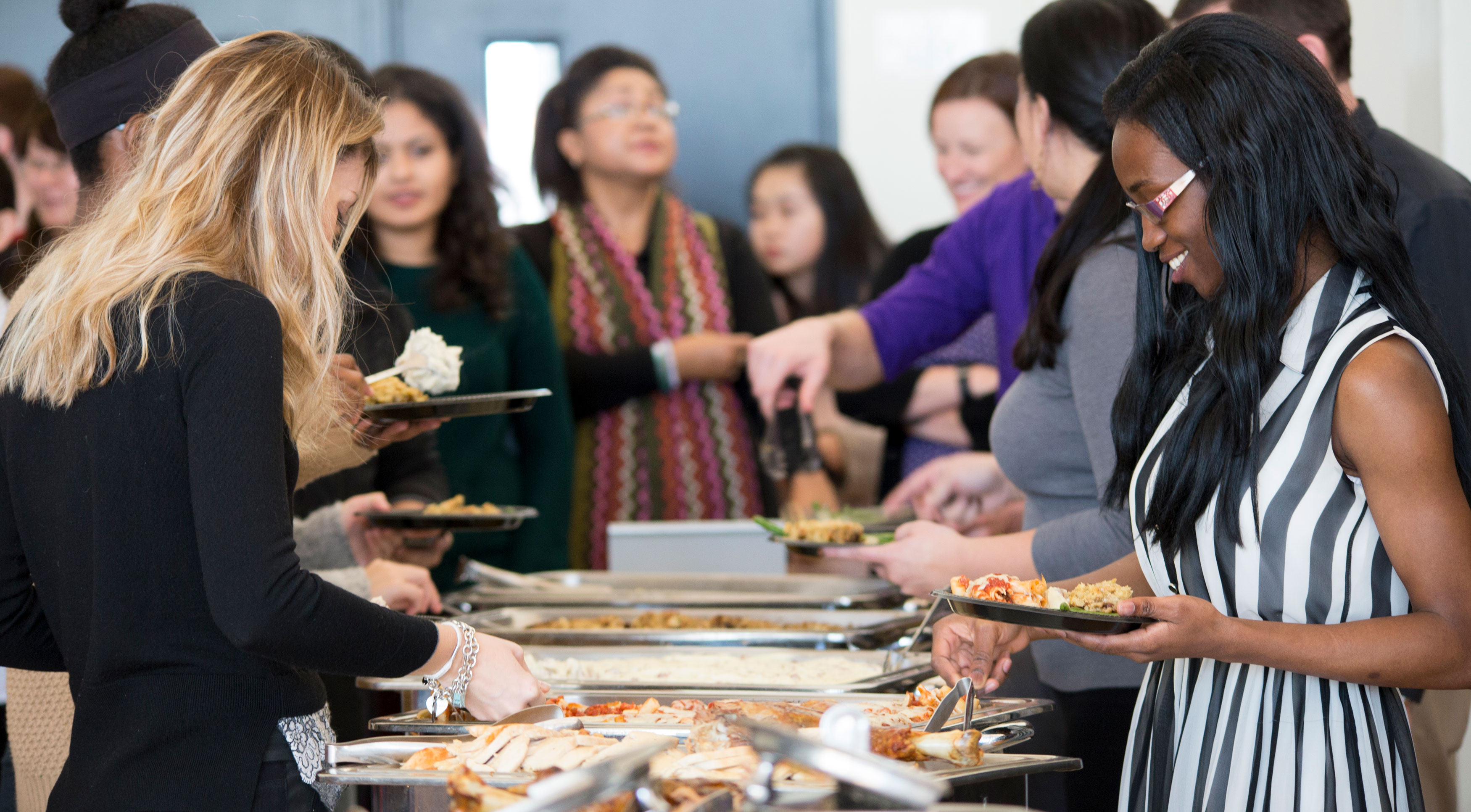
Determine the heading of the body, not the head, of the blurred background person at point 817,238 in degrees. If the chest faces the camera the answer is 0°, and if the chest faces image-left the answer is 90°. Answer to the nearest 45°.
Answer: approximately 45°

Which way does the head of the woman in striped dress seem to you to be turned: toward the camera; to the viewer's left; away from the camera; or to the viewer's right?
to the viewer's left

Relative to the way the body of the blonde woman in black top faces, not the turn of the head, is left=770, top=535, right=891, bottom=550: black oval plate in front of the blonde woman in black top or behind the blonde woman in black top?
in front

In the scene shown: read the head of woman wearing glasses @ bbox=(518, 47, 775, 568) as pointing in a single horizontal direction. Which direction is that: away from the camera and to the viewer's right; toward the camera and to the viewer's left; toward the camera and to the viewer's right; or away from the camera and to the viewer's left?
toward the camera and to the viewer's right

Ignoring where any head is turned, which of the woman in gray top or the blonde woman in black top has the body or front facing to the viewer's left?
the woman in gray top

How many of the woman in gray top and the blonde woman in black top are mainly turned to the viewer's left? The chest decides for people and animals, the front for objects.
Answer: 1

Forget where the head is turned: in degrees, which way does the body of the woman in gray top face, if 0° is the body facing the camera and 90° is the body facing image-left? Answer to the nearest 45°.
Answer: approximately 90°

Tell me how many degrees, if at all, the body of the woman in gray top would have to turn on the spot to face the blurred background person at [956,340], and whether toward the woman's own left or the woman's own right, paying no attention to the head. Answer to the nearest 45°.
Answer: approximately 90° to the woman's own right

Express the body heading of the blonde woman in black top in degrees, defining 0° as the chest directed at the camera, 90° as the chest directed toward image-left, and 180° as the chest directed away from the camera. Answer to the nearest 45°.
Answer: approximately 225°

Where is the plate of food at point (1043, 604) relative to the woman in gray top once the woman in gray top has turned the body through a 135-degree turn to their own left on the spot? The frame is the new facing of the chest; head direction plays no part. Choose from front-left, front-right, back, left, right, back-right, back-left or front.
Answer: front-right

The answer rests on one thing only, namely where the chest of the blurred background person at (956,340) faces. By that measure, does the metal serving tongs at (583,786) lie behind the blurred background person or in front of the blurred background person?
in front

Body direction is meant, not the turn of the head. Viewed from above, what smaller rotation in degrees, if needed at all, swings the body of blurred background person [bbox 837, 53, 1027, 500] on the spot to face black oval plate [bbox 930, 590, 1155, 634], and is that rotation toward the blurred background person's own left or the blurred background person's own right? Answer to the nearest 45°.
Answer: approximately 45° to the blurred background person's own left

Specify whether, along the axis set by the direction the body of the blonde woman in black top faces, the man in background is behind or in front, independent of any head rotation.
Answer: in front
